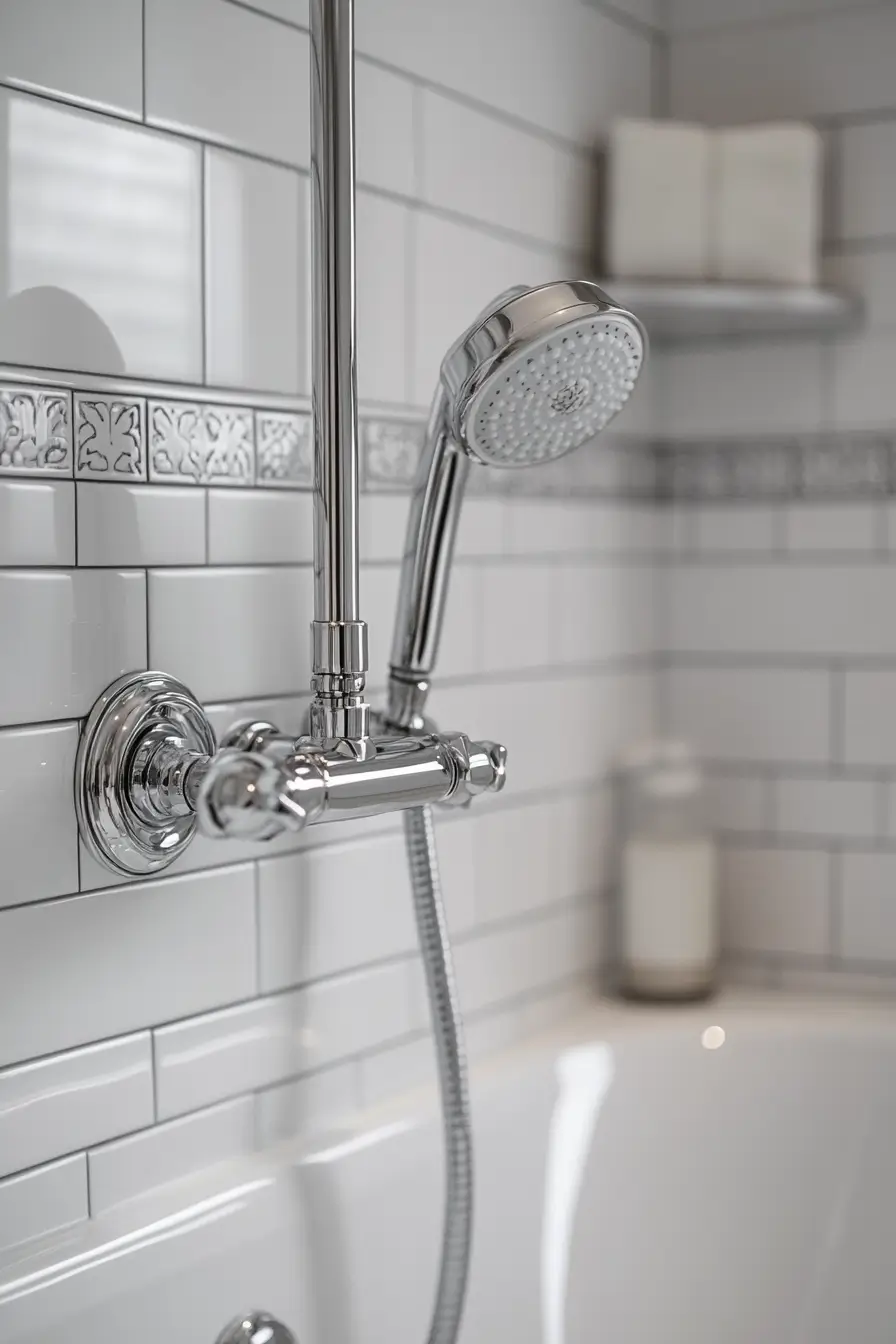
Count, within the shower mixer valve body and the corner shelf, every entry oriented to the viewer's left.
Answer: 0

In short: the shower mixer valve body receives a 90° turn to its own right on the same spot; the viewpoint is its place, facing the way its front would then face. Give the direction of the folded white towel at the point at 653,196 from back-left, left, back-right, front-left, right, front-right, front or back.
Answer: back

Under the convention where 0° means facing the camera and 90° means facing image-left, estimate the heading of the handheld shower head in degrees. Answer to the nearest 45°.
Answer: approximately 315°

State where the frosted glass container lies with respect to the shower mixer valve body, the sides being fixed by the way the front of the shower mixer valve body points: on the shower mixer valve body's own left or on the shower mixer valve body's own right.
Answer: on the shower mixer valve body's own left

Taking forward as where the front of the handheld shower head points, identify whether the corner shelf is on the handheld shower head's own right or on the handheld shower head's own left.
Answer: on the handheld shower head's own left

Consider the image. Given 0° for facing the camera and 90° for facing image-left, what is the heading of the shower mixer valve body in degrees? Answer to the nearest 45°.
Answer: approximately 315°

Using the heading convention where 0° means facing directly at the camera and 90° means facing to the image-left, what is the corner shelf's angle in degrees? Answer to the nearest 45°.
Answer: approximately 315°
